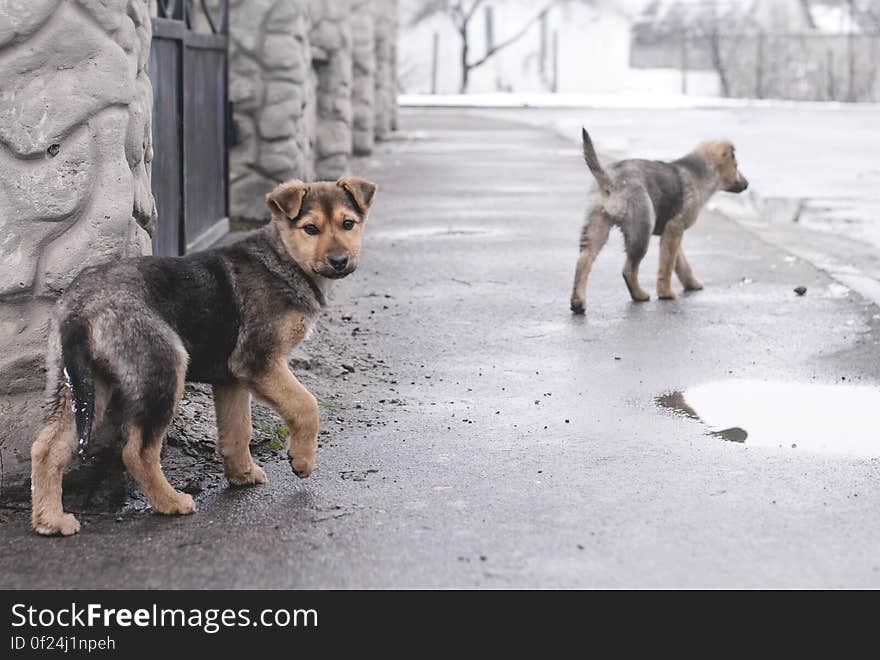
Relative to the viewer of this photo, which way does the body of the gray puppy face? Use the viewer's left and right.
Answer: facing away from the viewer and to the right of the viewer

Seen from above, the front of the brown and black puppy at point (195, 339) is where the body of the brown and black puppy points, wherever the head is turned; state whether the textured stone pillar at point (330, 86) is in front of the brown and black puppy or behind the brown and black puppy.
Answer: in front

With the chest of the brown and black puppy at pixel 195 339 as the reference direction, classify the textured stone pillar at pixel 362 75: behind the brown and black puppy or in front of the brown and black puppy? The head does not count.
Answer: in front

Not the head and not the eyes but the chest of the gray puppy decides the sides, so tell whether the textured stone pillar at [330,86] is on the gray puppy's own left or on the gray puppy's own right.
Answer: on the gray puppy's own left

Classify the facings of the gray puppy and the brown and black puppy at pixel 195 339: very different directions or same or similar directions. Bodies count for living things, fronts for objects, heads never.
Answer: same or similar directions

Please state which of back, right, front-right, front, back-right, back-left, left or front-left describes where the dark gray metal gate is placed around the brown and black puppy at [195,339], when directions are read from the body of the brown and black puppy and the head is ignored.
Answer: front-left

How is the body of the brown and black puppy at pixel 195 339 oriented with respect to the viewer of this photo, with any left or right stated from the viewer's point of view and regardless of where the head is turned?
facing away from the viewer and to the right of the viewer

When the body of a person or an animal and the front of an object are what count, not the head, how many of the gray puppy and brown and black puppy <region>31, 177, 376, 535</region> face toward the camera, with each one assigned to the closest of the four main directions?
0

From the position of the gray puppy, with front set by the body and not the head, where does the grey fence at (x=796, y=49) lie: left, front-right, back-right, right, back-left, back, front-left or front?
front-left
